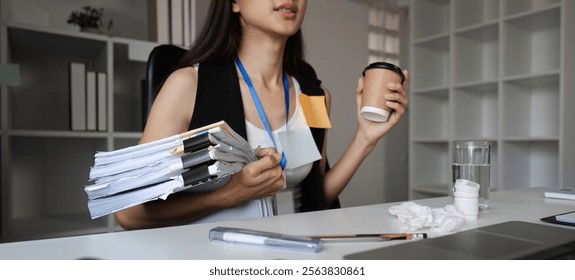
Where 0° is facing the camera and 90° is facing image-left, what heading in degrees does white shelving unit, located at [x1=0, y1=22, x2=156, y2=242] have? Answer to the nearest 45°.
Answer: approximately 315°
